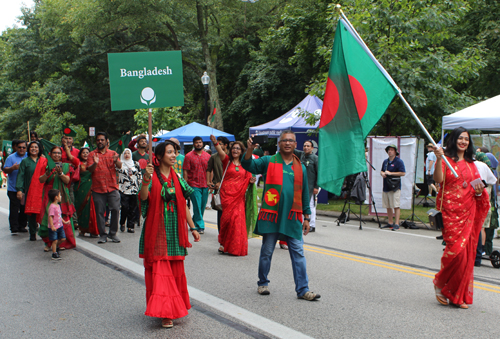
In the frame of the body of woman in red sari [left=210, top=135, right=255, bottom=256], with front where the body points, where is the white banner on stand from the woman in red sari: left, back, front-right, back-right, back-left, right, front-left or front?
back-left

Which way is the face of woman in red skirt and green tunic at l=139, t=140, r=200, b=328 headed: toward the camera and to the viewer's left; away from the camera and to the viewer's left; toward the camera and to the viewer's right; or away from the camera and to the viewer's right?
toward the camera and to the viewer's right

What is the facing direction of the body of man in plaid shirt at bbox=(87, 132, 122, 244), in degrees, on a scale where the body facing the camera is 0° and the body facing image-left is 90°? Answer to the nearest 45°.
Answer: approximately 0°

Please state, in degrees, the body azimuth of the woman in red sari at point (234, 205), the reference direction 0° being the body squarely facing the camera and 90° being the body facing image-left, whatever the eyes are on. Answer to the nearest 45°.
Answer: approximately 0°

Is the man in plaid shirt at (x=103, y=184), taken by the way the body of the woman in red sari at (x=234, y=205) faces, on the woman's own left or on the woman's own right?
on the woman's own right
